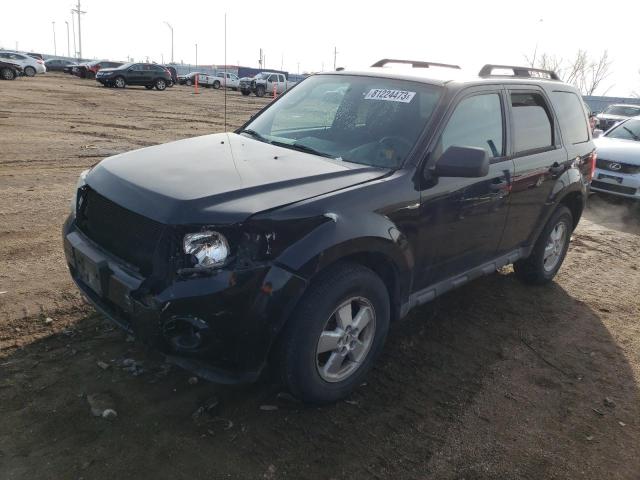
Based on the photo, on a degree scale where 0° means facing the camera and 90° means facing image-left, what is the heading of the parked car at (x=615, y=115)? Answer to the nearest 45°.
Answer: approximately 45°

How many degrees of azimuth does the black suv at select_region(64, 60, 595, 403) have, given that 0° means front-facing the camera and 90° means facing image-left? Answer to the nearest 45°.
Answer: approximately 45°

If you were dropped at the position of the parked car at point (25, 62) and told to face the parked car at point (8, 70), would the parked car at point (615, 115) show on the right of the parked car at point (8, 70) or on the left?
left

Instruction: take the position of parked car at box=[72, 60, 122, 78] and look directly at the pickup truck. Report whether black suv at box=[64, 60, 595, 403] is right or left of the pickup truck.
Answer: right

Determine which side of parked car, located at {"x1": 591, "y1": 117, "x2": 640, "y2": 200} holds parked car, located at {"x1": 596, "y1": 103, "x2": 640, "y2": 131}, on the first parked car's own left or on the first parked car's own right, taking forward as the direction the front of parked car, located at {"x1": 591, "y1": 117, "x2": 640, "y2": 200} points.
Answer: on the first parked car's own right

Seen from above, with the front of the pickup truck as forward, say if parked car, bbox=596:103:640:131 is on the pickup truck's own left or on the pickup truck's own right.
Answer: on the pickup truck's own left
